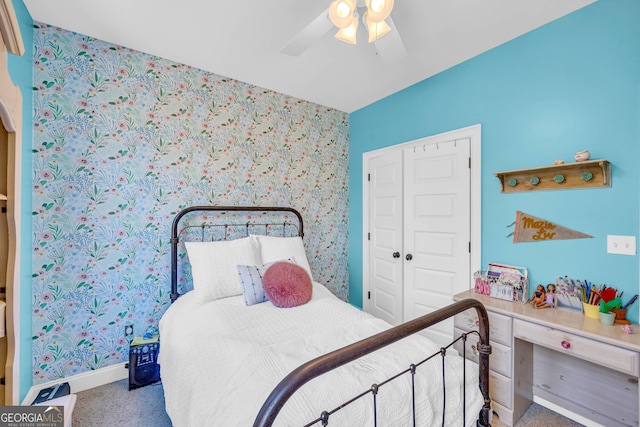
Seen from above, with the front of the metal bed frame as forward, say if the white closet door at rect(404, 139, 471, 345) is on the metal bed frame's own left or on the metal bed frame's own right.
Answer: on the metal bed frame's own left

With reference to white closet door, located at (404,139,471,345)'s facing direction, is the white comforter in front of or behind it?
in front

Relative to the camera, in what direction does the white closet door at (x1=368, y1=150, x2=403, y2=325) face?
facing the viewer and to the left of the viewer

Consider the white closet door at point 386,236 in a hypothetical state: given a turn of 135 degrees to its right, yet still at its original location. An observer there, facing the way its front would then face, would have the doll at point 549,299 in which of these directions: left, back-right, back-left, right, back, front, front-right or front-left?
back-right

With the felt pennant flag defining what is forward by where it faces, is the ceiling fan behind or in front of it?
in front

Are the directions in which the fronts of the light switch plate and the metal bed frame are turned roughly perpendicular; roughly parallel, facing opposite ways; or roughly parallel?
roughly perpendicular

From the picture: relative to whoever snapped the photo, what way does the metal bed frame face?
facing the viewer and to the right of the viewer

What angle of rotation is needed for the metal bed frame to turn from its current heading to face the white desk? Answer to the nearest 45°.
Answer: approximately 90° to its left
